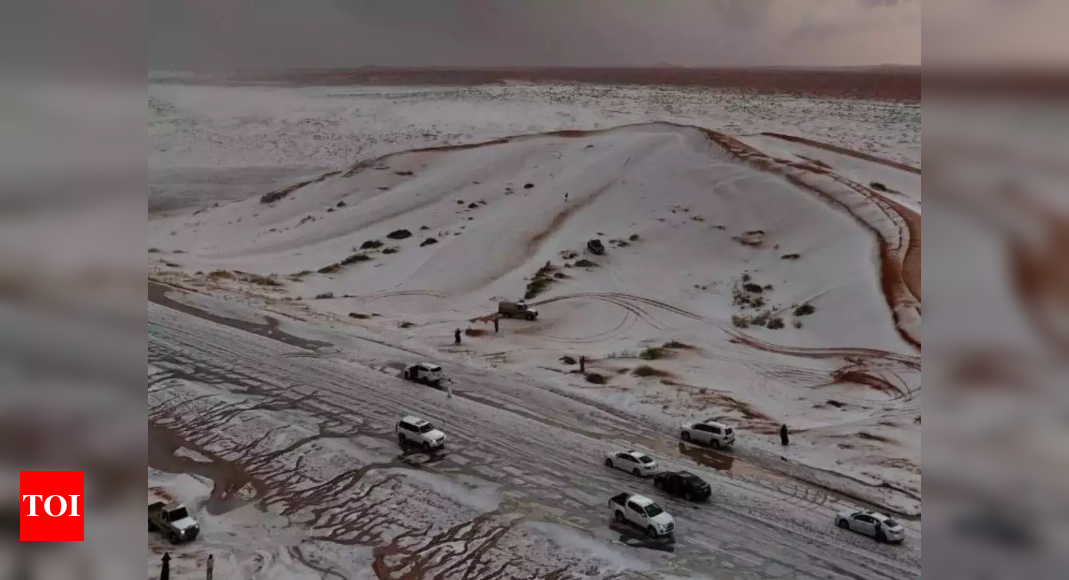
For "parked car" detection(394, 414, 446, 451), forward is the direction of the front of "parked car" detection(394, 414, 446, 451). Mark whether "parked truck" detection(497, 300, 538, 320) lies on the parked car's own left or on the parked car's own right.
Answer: on the parked car's own left

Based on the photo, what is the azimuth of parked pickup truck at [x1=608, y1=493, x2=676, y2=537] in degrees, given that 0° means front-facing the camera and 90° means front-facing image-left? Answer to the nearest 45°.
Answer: approximately 315°

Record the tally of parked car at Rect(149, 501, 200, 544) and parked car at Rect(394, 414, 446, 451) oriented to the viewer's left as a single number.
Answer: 0

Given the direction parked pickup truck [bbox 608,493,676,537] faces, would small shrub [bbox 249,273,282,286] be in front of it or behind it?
behind

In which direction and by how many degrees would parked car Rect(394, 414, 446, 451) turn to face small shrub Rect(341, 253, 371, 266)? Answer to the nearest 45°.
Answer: approximately 135° to its left

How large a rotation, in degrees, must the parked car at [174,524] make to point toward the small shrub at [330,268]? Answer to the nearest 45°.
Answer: approximately 135° to its left

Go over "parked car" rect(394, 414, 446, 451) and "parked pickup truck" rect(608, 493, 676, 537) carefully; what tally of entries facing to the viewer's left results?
0

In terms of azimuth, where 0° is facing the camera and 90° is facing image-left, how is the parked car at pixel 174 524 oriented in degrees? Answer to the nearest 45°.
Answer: approximately 315°

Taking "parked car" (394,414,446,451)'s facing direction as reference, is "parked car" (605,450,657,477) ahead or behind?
ahead

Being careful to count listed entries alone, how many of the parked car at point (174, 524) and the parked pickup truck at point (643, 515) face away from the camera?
0

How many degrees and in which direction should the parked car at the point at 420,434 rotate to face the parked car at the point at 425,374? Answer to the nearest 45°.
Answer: approximately 135° to its left

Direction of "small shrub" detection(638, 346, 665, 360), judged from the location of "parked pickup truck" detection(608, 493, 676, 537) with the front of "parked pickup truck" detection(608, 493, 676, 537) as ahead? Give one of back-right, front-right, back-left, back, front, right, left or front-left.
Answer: back-left
